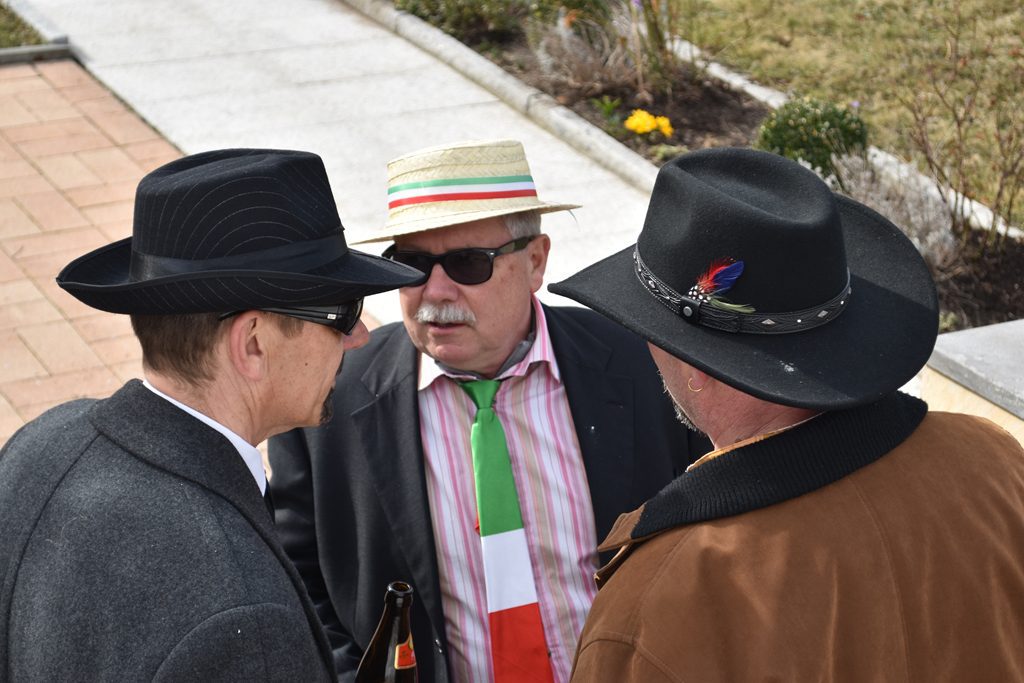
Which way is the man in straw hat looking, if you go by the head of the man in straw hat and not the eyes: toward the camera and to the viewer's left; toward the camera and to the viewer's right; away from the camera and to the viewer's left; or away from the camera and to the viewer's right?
toward the camera and to the viewer's left

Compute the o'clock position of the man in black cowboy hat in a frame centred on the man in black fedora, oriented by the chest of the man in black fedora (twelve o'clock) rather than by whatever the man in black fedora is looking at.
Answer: The man in black cowboy hat is roughly at 2 o'clock from the man in black fedora.

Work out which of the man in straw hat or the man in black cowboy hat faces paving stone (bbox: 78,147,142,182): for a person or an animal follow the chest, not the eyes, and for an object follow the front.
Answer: the man in black cowboy hat

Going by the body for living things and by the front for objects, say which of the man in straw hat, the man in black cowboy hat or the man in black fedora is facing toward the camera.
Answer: the man in straw hat

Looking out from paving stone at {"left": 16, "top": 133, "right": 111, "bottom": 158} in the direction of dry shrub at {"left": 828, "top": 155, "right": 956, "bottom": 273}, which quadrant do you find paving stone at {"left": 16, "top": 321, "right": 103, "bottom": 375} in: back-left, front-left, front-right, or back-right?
front-right

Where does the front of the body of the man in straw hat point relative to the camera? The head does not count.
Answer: toward the camera

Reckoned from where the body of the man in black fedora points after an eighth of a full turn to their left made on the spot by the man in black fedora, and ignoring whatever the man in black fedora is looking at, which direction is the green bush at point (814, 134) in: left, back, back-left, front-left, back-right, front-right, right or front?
front-right

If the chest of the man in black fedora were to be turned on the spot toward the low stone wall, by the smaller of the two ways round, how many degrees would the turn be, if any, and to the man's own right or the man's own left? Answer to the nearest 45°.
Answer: approximately 45° to the man's own right

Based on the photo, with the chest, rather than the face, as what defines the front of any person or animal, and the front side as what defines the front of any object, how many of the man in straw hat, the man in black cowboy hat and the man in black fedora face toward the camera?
1

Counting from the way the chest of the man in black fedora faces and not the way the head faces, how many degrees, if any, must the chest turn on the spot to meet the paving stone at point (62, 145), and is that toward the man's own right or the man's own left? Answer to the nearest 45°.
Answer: approximately 45° to the man's own left

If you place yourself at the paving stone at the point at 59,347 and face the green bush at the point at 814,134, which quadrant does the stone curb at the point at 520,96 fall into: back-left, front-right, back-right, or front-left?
front-left

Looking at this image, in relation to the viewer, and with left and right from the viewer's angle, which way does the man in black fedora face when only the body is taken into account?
facing away from the viewer and to the right of the viewer

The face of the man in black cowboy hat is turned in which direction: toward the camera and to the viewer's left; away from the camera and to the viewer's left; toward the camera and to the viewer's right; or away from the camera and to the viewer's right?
away from the camera and to the viewer's left

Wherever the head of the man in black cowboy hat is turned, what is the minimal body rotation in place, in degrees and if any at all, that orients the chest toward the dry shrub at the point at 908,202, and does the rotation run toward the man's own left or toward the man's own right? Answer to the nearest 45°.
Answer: approximately 45° to the man's own right

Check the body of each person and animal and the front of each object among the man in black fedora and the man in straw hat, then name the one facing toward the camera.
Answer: the man in straw hat

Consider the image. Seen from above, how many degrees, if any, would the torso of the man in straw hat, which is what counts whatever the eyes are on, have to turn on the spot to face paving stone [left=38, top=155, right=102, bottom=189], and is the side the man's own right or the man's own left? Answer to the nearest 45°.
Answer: approximately 135° to the man's own right

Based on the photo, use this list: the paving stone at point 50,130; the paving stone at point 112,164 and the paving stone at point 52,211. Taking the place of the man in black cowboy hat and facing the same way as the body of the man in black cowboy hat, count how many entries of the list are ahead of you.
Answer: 3

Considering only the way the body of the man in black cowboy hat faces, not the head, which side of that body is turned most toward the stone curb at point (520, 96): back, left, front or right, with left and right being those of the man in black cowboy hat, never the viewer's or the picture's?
front

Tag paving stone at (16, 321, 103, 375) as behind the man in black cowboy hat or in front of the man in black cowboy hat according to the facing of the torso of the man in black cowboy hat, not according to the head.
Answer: in front

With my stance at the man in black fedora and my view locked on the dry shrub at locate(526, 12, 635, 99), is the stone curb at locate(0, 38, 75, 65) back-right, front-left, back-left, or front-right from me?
front-left

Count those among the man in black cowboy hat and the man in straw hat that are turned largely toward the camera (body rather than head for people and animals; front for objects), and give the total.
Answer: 1
